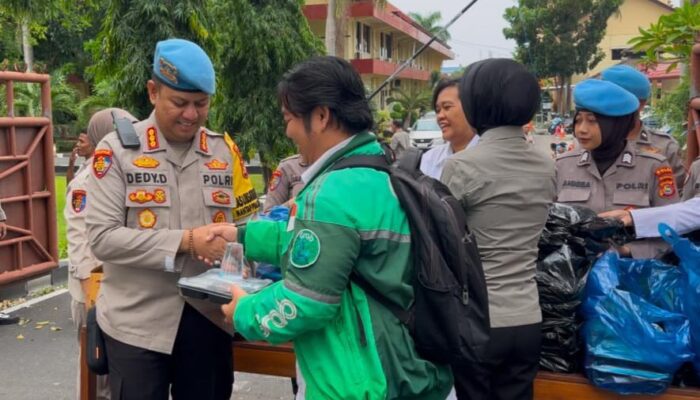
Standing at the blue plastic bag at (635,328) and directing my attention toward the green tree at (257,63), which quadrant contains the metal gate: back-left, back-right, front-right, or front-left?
front-left

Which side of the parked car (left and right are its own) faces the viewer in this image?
front

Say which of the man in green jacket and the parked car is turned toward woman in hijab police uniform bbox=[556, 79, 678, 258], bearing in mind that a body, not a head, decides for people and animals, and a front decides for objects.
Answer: the parked car

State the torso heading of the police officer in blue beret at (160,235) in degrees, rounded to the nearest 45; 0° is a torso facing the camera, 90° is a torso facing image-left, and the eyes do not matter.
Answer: approximately 315°

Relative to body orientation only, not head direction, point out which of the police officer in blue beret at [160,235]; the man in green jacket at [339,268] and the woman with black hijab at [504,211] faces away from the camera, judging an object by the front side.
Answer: the woman with black hijab

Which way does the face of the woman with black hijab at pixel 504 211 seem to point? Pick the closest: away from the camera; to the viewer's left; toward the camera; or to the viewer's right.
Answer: away from the camera

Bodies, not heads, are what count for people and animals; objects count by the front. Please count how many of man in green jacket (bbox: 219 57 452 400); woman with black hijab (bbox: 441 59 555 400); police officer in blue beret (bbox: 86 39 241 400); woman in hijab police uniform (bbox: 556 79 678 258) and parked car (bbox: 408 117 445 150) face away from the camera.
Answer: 1

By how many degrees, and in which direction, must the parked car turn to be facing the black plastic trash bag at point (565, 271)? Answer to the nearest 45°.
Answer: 0° — it already faces it

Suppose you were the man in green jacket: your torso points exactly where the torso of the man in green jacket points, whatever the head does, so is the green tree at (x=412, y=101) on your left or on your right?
on your right

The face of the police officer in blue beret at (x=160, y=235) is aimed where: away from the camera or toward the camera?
toward the camera

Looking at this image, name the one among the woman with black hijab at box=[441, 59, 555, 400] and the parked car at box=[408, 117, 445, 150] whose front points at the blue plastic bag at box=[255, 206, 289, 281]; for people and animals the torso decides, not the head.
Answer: the parked car

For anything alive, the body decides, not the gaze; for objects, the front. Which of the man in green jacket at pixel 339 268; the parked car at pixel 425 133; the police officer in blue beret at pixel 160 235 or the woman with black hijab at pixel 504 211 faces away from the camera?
the woman with black hijab

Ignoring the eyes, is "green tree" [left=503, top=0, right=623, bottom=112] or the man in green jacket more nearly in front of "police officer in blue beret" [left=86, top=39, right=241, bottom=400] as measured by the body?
the man in green jacket

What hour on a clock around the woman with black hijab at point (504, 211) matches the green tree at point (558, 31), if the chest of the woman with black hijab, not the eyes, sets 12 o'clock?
The green tree is roughly at 12 o'clock from the woman with black hijab.

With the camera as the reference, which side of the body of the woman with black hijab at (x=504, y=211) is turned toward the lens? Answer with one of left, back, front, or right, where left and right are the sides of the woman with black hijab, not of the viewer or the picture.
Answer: back

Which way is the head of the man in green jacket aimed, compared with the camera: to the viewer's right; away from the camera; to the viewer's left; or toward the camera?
to the viewer's left

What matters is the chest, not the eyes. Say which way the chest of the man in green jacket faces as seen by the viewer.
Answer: to the viewer's left

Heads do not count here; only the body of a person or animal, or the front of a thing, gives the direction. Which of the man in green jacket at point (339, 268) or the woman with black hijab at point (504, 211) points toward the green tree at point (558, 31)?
the woman with black hijab
